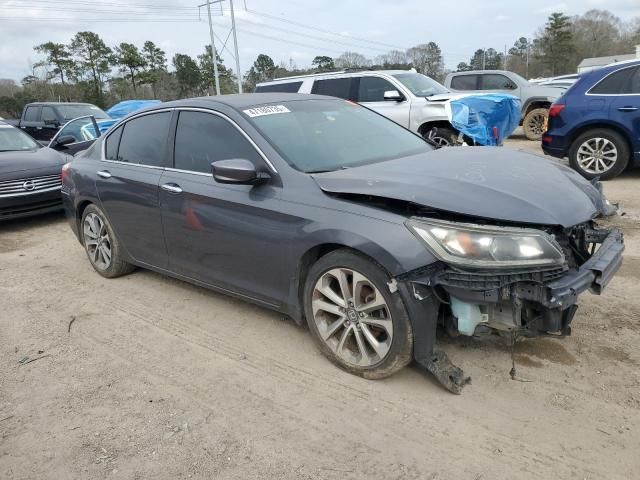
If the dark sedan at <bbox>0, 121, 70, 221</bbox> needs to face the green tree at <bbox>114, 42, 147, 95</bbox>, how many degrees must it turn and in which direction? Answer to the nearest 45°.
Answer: approximately 135° to its left

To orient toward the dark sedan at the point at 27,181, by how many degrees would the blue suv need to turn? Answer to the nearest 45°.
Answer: approximately 135° to its right

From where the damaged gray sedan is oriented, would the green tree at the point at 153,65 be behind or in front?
behind

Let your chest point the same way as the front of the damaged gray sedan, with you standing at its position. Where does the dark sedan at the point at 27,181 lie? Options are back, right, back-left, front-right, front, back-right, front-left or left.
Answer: back

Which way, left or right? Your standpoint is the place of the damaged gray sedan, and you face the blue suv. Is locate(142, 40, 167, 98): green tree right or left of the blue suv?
left

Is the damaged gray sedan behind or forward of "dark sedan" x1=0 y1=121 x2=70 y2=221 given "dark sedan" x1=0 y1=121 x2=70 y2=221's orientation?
forward

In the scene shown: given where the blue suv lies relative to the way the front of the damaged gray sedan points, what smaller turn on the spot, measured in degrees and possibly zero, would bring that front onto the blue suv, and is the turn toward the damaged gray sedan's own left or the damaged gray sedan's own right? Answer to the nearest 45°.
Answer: approximately 90° to the damaged gray sedan's own left

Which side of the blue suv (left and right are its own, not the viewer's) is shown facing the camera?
right
